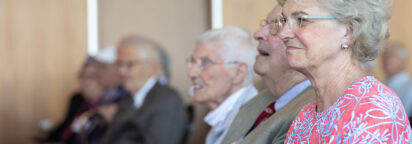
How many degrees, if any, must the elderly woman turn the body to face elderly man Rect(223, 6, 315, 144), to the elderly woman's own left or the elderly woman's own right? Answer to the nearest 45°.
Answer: approximately 135° to the elderly woman's own right

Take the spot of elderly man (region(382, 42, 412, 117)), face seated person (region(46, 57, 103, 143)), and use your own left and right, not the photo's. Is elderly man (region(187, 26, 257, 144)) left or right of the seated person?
left

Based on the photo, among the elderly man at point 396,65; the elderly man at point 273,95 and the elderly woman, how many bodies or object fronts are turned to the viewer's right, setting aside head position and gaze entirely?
0

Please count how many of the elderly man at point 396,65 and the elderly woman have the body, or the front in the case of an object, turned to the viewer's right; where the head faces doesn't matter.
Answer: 0

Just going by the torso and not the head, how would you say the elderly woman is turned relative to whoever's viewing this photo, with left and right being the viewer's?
facing the viewer and to the left of the viewer

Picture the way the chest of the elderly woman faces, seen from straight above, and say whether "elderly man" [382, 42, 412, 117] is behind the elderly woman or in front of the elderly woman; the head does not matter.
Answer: behind

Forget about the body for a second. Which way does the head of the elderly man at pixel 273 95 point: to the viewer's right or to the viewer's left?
to the viewer's left

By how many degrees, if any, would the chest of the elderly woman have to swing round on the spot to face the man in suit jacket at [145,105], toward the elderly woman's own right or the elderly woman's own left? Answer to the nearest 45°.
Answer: approximately 90° to the elderly woman's own right

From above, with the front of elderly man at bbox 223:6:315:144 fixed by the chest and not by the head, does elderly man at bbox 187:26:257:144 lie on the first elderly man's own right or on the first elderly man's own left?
on the first elderly man's own right
